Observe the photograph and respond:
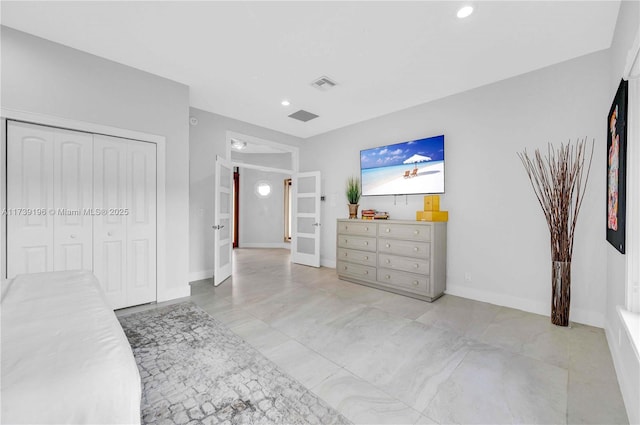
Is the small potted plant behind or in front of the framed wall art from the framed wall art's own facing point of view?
in front

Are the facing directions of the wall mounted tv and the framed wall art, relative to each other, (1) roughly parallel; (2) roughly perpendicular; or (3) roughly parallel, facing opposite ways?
roughly perpendicular

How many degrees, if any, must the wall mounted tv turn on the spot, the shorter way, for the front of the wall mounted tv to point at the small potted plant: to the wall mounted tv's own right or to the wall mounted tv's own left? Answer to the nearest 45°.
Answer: approximately 45° to the wall mounted tv's own right

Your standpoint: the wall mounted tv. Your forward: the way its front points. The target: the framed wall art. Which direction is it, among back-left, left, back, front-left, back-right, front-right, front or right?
left

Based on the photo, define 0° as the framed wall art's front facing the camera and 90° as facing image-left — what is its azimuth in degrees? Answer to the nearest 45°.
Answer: approximately 90°

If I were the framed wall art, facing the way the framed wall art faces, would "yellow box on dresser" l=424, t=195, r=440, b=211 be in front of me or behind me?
in front

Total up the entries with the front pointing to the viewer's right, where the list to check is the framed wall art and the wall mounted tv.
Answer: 0

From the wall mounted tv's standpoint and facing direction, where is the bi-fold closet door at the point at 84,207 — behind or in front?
in front

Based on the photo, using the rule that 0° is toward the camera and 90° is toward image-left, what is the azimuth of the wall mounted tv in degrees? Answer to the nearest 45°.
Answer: approximately 45°
